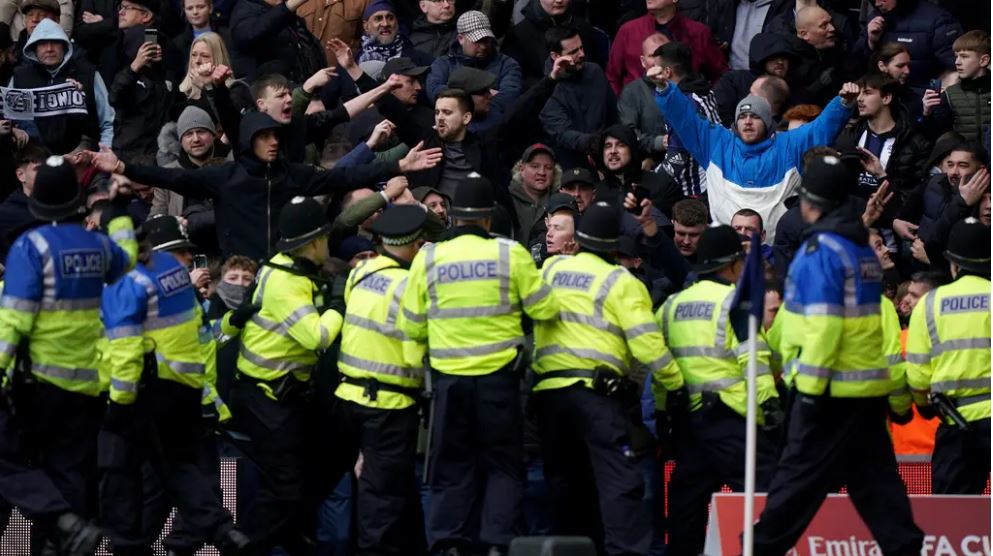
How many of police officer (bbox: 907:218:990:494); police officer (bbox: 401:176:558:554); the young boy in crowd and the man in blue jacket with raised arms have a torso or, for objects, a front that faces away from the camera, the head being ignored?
2

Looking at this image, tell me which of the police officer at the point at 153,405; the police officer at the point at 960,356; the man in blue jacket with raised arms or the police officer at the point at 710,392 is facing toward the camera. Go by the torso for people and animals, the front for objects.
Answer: the man in blue jacket with raised arms

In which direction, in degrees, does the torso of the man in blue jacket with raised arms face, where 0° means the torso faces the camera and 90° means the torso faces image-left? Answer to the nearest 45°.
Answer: approximately 0°

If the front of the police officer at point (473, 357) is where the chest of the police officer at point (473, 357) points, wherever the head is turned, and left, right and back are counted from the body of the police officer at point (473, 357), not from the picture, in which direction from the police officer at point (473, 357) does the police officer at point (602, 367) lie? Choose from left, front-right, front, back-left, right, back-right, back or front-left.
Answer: right

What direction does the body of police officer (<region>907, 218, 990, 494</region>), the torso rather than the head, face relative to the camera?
away from the camera

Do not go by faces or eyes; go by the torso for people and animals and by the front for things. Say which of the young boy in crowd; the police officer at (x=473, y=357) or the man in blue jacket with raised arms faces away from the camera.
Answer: the police officer

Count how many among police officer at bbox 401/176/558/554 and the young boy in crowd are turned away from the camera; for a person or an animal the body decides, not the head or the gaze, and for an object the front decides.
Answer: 1

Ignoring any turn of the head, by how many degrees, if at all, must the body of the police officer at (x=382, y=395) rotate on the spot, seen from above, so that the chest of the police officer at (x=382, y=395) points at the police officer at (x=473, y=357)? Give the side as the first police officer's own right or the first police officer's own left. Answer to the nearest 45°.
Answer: approximately 90° to the first police officer's own right

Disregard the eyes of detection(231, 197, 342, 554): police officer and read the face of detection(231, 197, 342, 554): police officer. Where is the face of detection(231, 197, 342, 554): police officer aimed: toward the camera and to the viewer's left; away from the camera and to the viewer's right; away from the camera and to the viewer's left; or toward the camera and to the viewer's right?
away from the camera and to the viewer's right

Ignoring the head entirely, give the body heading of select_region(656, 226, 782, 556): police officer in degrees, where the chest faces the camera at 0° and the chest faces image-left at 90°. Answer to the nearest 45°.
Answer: approximately 225°

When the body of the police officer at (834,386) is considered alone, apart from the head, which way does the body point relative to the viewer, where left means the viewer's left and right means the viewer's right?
facing away from the viewer and to the left of the viewer

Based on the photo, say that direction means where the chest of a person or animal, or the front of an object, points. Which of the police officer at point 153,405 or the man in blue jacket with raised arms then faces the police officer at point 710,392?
the man in blue jacket with raised arms

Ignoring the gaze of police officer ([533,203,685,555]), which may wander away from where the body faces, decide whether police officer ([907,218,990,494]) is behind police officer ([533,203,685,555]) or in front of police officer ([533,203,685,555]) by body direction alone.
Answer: in front

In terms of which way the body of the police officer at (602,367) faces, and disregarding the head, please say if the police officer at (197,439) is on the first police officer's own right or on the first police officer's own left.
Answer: on the first police officer's own left

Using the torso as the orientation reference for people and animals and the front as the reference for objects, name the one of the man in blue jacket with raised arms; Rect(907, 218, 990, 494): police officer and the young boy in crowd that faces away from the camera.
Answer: the police officer
